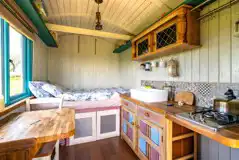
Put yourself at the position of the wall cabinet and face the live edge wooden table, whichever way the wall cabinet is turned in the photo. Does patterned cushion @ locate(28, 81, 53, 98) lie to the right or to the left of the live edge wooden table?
right

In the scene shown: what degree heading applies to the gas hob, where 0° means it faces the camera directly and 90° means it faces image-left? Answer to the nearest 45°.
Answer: approximately 45°

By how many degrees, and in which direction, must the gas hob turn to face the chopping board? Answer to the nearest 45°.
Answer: approximately 90° to its right
